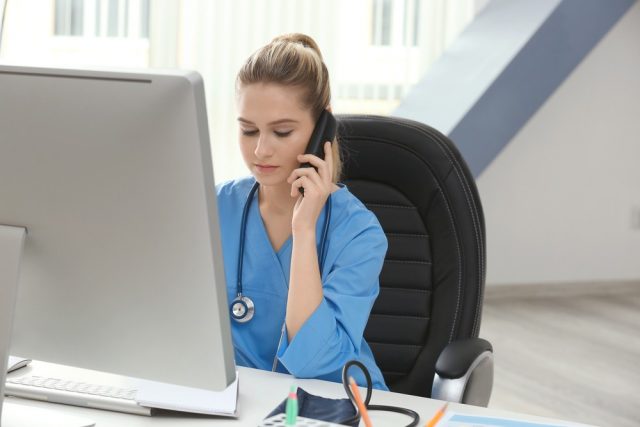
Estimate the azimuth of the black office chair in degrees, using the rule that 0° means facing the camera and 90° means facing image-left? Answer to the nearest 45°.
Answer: approximately 45°

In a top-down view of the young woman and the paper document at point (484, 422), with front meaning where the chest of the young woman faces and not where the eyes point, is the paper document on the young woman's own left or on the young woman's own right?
on the young woman's own left

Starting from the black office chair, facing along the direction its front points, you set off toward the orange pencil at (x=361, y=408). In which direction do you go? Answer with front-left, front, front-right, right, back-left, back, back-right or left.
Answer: front-left

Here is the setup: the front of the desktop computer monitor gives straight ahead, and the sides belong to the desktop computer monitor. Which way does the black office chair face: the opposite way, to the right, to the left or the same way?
the opposite way

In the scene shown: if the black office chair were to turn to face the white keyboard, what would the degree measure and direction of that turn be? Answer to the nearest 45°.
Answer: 0° — it already faces it

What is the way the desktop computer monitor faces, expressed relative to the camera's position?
facing away from the viewer and to the right of the viewer
